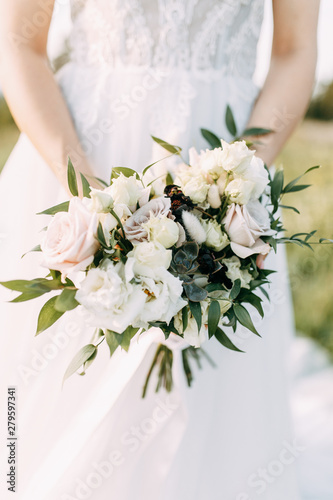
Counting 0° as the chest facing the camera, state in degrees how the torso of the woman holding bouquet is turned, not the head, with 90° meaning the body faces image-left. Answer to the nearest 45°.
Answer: approximately 0°
